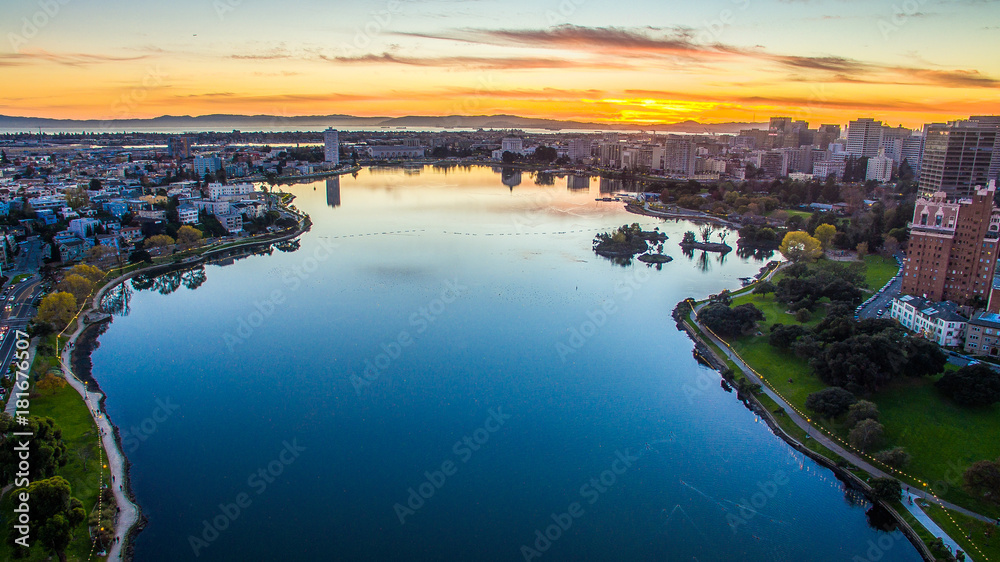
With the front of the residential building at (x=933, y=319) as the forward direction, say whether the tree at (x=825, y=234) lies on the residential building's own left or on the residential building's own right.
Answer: on the residential building's own right

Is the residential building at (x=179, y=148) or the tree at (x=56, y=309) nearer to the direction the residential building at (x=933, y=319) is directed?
the tree

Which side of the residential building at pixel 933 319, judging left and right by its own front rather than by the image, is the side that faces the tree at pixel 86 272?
front

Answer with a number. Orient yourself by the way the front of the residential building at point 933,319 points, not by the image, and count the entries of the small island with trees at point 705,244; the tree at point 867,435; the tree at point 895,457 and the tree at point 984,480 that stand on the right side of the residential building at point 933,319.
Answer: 1

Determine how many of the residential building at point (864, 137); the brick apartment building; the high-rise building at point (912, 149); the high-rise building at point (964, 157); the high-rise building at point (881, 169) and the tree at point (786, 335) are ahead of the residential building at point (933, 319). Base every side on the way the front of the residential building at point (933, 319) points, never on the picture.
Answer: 1

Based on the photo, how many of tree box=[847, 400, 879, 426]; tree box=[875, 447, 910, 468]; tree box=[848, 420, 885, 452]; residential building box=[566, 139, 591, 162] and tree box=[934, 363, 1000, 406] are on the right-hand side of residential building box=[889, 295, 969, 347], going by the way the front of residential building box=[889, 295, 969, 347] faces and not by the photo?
1

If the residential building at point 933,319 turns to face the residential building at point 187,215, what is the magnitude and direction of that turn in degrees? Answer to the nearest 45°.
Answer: approximately 45° to its right

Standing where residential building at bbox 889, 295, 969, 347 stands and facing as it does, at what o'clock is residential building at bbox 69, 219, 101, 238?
residential building at bbox 69, 219, 101, 238 is roughly at 1 o'clock from residential building at bbox 889, 295, 969, 347.

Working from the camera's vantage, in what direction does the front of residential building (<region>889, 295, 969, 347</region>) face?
facing the viewer and to the left of the viewer

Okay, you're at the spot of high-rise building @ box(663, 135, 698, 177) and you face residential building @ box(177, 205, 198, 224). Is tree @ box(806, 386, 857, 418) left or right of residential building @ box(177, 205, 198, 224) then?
left

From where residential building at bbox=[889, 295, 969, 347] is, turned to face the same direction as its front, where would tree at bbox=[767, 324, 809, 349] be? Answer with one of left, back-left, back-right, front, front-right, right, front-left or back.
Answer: front

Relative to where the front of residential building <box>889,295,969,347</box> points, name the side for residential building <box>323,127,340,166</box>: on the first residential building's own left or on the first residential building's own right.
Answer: on the first residential building's own right

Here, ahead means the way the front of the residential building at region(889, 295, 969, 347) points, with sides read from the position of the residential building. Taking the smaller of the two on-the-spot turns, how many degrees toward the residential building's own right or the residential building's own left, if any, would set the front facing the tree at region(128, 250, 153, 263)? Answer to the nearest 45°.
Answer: approximately 45° to the residential building's own right

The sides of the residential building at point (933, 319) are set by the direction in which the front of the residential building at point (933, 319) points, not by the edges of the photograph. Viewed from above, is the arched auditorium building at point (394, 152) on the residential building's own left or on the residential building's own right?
on the residential building's own right

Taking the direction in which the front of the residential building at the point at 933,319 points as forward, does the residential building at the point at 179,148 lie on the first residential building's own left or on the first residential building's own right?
on the first residential building's own right

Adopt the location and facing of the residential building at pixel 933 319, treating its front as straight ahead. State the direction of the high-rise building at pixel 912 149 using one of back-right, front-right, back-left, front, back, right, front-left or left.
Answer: back-right

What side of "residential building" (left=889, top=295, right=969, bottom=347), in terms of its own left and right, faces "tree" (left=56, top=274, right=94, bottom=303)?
front

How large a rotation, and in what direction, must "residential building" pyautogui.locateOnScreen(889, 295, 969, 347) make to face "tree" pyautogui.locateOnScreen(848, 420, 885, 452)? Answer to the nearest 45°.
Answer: approximately 45° to its left

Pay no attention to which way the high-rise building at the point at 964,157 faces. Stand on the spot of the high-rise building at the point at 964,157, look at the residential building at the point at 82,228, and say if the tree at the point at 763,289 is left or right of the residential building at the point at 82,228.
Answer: left

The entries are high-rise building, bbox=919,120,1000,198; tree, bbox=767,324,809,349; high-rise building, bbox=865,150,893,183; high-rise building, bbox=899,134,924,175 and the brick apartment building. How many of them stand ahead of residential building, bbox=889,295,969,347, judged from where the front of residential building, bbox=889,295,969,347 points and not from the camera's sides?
1

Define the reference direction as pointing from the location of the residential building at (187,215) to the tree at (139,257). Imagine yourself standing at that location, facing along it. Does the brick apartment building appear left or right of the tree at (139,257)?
left

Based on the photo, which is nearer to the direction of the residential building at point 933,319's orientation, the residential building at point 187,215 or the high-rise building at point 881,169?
the residential building
